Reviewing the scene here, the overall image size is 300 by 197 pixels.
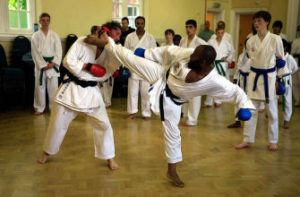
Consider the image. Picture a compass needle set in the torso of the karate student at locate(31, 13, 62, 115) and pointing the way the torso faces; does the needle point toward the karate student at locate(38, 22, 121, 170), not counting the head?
yes

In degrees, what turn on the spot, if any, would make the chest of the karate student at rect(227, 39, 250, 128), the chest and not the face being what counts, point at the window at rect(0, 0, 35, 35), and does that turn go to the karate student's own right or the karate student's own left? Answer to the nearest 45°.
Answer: approximately 45° to the karate student's own right

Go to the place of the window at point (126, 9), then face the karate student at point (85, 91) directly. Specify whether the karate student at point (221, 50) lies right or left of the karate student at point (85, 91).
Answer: left

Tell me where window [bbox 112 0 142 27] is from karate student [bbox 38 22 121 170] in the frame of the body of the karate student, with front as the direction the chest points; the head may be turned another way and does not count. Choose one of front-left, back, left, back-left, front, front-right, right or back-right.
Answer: back-left

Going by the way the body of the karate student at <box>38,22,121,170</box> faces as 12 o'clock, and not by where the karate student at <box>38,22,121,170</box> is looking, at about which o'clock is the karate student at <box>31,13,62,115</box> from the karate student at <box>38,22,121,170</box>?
the karate student at <box>31,13,62,115</box> is roughly at 7 o'clock from the karate student at <box>38,22,121,170</box>.

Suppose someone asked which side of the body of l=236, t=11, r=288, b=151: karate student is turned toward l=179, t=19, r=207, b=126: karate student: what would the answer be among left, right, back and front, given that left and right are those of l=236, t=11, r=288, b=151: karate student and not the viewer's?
right

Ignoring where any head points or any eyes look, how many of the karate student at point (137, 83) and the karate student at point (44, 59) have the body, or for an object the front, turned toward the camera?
2

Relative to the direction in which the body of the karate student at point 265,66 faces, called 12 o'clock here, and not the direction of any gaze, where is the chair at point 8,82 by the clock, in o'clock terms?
The chair is roughly at 2 o'clock from the karate student.

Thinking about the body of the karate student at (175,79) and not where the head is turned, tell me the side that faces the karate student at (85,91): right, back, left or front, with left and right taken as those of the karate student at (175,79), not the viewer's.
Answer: right

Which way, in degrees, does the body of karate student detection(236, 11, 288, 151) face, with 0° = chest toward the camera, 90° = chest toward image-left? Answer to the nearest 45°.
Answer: approximately 45°
